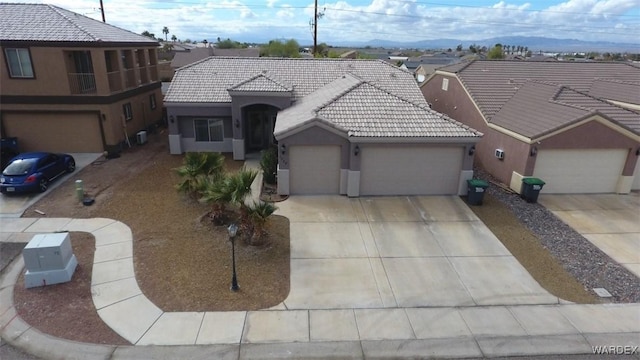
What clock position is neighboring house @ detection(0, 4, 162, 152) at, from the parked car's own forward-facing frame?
The neighboring house is roughly at 11 o'clock from the parked car.

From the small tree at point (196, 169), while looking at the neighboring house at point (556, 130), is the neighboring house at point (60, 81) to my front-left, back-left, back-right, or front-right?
back-left

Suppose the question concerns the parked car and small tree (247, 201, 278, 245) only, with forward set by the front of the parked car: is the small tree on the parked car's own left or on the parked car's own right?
on the parked car's own right

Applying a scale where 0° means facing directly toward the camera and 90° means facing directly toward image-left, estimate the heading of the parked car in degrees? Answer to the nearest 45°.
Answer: approximately 225°
